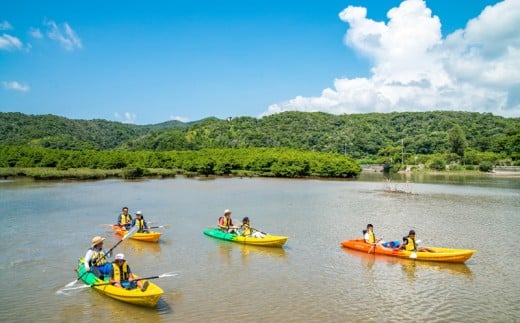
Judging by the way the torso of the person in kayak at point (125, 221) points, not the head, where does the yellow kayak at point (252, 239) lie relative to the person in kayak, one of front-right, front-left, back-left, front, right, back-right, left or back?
front

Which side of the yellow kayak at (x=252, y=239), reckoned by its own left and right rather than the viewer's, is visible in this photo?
right

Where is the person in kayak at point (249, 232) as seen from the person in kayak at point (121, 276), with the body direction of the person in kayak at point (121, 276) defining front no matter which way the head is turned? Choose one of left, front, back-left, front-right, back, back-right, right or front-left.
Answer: left

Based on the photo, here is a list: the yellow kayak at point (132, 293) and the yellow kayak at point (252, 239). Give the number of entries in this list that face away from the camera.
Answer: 0

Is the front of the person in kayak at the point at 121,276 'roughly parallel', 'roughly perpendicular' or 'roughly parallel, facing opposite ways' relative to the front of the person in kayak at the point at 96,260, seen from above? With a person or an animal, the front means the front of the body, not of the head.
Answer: roughly parallel

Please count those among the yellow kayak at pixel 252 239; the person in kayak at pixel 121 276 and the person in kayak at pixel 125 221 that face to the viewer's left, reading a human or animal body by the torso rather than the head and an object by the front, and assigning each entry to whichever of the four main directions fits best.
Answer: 0

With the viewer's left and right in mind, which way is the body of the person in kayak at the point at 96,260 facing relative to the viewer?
facing the viewer and to the right of the viewer

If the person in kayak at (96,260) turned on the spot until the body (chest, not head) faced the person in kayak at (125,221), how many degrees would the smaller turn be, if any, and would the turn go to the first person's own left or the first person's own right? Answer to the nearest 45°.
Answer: approximately 135° to the first person's own left

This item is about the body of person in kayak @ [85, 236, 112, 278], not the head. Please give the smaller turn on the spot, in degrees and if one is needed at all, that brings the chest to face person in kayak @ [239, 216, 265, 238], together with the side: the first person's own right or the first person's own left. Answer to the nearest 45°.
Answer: approximately 90° to the first person's own left
